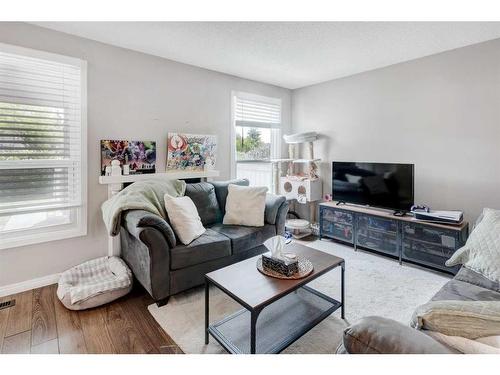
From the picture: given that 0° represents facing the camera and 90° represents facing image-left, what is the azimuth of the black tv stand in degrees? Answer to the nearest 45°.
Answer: approximately 45°

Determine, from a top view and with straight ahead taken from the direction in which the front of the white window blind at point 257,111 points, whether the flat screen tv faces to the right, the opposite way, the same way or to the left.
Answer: to the right

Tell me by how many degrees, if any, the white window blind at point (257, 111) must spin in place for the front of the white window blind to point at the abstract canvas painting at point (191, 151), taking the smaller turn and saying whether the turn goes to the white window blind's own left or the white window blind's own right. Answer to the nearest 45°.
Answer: approximately 90° to the white window blind's own right

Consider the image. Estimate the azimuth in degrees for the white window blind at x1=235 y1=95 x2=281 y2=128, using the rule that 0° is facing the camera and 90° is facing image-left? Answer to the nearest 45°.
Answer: approximately 315°

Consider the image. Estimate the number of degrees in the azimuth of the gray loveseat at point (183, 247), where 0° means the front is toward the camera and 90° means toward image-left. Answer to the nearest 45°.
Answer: approximately 315°

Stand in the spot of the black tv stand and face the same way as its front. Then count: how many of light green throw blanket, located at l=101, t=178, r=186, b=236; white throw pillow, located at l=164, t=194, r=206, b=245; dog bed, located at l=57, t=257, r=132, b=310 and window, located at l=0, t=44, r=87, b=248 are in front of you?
4

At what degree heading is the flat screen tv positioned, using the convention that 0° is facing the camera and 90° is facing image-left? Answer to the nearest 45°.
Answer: approximately 45°

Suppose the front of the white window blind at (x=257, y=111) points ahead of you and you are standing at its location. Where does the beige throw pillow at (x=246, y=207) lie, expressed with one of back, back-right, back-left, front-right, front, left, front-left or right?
front-right
